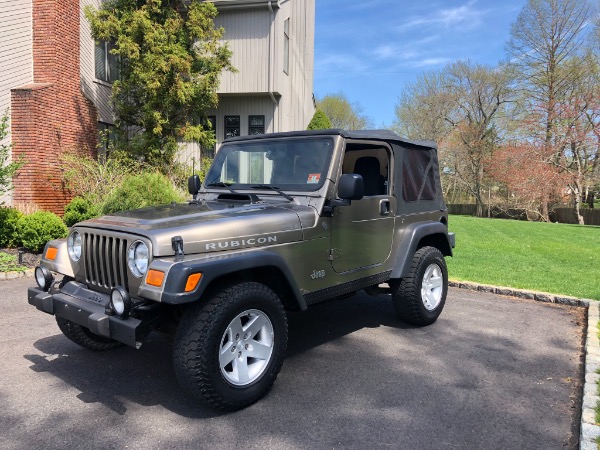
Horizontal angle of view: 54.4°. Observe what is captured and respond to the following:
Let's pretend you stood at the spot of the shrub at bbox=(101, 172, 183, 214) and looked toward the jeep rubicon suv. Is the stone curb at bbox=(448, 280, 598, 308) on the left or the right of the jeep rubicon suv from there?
left

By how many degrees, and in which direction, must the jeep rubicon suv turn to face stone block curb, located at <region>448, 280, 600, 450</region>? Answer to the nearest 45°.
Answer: approximately 135° to its left

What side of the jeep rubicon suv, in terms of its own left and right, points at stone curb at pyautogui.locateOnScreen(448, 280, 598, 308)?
back

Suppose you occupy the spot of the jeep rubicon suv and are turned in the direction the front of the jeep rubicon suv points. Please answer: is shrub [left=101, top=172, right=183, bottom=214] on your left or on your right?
on your right

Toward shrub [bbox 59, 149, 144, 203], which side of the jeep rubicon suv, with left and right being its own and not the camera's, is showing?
right

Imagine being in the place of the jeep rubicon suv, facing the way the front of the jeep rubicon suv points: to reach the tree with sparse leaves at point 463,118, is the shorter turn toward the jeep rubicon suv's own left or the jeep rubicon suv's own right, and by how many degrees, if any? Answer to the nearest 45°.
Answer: approximately 180°

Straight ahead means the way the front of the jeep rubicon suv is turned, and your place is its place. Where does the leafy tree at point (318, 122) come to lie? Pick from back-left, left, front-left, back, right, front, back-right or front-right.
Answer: back-right

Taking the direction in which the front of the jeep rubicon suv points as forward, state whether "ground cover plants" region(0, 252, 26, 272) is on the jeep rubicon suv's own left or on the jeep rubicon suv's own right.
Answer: on the jeep rubicon suv's own right

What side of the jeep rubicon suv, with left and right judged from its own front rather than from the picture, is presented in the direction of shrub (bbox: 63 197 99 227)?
right

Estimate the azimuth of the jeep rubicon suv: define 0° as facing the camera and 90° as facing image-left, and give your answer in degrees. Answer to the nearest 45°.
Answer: approximately 45°
